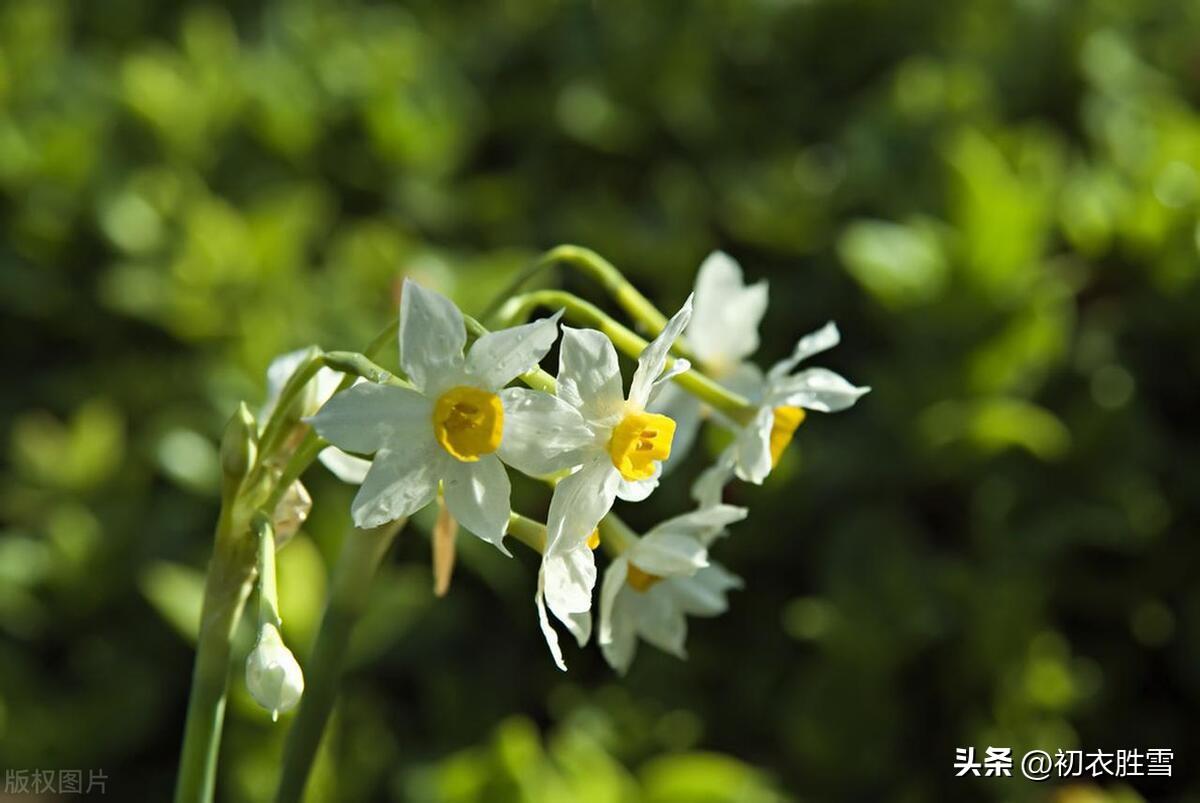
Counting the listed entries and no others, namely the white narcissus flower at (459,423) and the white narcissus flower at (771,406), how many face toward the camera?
1

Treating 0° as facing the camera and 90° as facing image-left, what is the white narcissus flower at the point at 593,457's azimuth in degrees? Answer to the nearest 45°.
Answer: approximately 315°

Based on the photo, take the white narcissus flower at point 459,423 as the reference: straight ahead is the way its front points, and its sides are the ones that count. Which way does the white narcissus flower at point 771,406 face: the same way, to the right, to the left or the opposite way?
to the left

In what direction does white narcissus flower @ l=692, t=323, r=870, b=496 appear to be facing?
to the viewer's right

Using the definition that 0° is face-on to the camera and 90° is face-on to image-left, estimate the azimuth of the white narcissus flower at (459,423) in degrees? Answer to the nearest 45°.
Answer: approximately 0°
